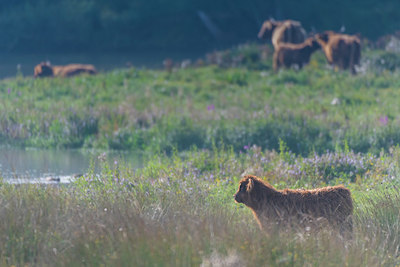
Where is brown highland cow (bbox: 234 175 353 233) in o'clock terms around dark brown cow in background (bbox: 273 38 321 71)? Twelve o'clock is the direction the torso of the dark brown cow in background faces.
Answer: The brown highland cow is roughly at 3 o'clock from the dark brown cow in background.

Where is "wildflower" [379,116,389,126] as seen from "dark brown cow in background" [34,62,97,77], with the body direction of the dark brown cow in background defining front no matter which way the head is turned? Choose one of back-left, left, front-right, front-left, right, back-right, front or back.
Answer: back-left

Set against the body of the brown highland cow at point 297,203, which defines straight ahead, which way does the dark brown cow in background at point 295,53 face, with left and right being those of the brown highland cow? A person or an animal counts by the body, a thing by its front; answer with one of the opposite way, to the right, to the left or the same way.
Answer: the opposite way

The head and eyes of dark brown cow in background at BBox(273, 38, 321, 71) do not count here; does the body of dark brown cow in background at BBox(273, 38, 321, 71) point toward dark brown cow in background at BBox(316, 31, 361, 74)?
yes

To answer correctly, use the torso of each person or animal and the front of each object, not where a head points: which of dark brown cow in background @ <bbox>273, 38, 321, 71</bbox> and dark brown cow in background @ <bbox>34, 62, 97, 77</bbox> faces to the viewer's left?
dark brown cow in background @ <bbox>34, 62, 97, 77</bbox>

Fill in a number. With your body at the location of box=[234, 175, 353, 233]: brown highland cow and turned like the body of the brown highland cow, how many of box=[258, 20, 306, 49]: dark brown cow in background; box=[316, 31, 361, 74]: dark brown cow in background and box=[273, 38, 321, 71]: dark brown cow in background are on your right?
3

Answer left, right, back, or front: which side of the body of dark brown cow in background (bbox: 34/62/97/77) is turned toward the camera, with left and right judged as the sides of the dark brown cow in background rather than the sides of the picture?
left

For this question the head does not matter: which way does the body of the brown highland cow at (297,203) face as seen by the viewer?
to the viewer's left

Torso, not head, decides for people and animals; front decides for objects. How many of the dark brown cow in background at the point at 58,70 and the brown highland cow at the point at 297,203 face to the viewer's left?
2

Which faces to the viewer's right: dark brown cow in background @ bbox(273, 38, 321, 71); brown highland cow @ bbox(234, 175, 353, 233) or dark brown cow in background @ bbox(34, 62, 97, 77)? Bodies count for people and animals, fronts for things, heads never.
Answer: dark brown cow in background @ bbox(273, 38, 321, 71)

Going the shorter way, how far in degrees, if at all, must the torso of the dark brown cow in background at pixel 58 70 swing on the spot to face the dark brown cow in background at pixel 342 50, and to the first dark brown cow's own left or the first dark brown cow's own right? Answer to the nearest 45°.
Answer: approximately 180°

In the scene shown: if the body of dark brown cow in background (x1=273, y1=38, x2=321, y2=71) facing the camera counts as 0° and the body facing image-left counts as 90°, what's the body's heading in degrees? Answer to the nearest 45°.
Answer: approximately 270°

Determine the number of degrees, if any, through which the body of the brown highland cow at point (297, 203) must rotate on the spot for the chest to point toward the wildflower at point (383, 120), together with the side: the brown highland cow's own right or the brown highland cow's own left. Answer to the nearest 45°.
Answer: approximately 90° to the brown highland cow's own right
